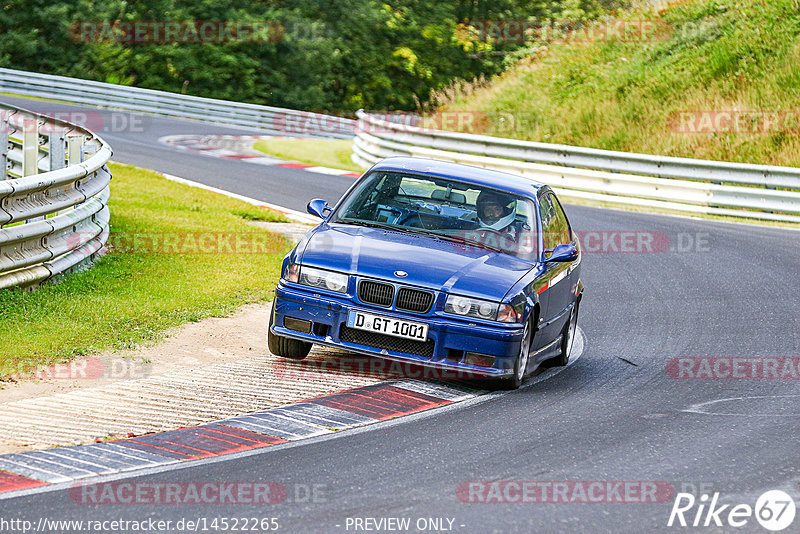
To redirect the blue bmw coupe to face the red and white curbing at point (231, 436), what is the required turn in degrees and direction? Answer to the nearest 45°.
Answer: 0° — it already faces it

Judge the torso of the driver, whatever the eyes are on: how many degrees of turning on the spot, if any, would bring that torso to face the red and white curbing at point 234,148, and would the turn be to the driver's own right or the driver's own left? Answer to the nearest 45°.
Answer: approximately 135° to the driver's own right

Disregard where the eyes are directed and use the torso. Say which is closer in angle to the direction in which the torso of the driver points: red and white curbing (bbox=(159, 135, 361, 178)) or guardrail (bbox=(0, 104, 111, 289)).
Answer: the guardrail

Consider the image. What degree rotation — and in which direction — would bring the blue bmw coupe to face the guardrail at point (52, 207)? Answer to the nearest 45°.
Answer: approximately 90° to its right

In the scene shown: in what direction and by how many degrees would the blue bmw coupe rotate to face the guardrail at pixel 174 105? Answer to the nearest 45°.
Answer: approximately 135° to its right

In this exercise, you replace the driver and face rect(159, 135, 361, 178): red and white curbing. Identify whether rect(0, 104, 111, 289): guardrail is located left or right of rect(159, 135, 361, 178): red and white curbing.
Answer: left

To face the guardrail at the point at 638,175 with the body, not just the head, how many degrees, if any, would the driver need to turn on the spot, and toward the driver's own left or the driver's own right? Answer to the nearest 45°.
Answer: approximately 135° to the driver's own right

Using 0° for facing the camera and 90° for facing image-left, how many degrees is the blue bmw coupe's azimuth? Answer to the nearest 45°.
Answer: approximately 45°

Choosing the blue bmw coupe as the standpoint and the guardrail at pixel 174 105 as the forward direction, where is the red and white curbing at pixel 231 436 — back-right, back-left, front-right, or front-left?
back-left

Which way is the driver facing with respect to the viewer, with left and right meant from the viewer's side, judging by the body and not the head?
facing the viewer and to the left of the viewer

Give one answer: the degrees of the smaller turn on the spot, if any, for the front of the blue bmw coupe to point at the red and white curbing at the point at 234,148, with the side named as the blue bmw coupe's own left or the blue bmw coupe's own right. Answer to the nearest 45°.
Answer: approximately 135° to the blue bmw coupe's own right

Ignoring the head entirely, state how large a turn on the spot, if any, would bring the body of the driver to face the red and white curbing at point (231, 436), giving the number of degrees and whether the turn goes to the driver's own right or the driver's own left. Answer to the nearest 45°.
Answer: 0° — they already face it

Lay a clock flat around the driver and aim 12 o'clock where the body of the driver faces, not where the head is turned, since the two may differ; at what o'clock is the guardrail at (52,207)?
The guardrail is roughly at 2 o'clock from the driver.
